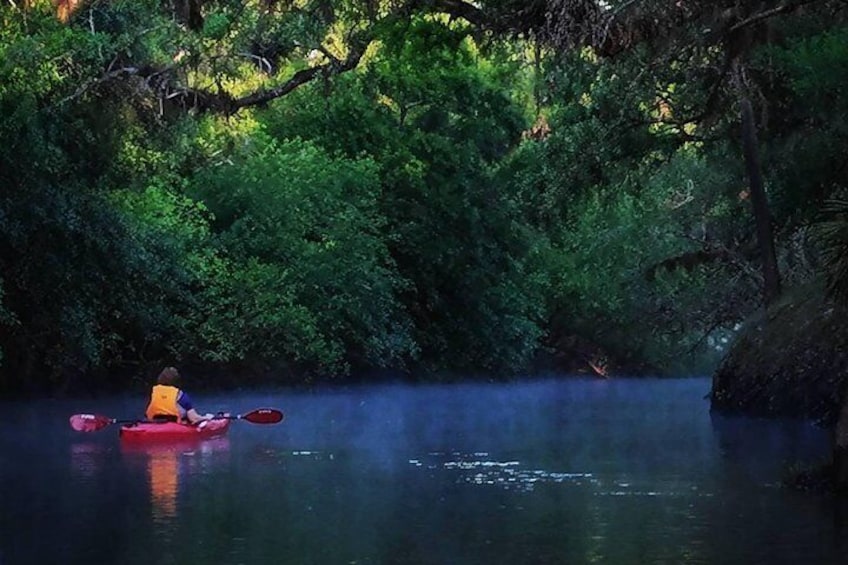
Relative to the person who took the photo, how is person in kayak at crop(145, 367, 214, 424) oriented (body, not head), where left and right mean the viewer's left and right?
facing away from the viewer and to the right of the viewer

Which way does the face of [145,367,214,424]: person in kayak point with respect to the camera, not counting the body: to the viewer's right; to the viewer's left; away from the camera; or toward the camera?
away from the camera

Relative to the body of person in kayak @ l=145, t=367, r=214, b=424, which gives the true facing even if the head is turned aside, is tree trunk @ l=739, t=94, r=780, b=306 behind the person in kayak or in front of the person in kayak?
in front
